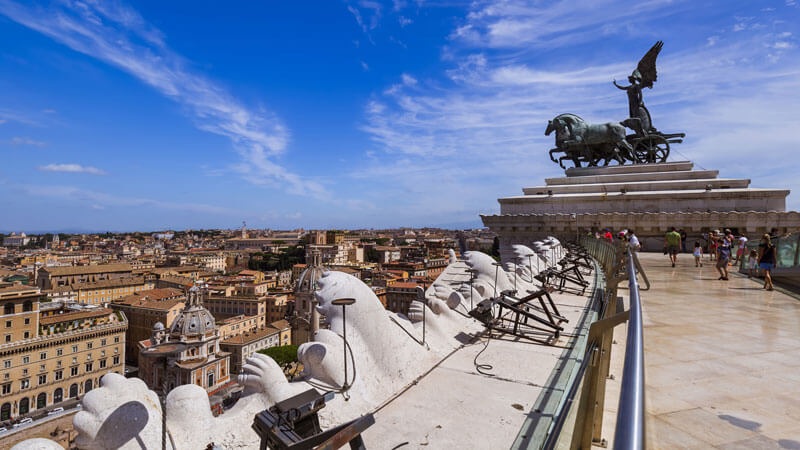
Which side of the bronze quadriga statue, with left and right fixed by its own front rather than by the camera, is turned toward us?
left

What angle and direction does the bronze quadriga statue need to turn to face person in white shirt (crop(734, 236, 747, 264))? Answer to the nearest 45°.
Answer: approximately 90° to its left

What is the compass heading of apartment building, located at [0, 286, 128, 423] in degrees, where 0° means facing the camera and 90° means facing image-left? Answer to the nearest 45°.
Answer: approximately 315°

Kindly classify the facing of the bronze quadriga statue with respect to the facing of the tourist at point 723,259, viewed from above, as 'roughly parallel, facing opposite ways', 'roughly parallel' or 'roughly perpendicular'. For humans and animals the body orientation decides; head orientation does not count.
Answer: roughly perpendicular
